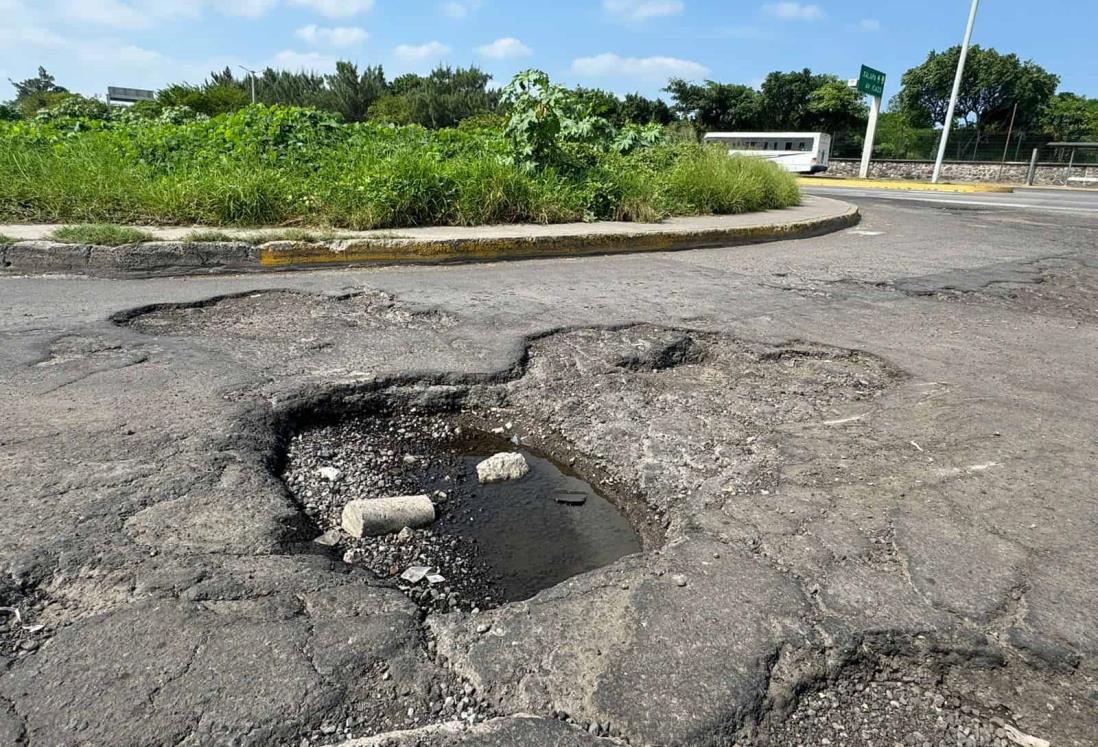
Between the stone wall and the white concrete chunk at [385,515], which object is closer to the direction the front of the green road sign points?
the white concrete chunk

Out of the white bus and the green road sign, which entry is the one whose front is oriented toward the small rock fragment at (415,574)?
the green road sign

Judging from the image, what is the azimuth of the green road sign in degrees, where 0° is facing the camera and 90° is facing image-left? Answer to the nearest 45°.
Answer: approximately 0°

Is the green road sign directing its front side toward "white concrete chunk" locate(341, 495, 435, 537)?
yes

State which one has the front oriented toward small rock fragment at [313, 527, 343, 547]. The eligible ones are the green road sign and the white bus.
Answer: the green road sign

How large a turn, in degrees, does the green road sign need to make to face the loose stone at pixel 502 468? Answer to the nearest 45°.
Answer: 0° — it already faces it

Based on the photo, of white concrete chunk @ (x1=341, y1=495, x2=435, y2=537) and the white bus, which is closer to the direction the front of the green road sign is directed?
the white concrete chunk

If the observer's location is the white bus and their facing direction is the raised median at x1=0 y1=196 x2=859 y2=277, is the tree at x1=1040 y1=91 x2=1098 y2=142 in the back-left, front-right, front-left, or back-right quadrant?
back-left

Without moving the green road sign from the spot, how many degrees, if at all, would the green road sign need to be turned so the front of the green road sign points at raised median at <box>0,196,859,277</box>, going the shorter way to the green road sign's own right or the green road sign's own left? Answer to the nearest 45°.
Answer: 0° — it already faces it
